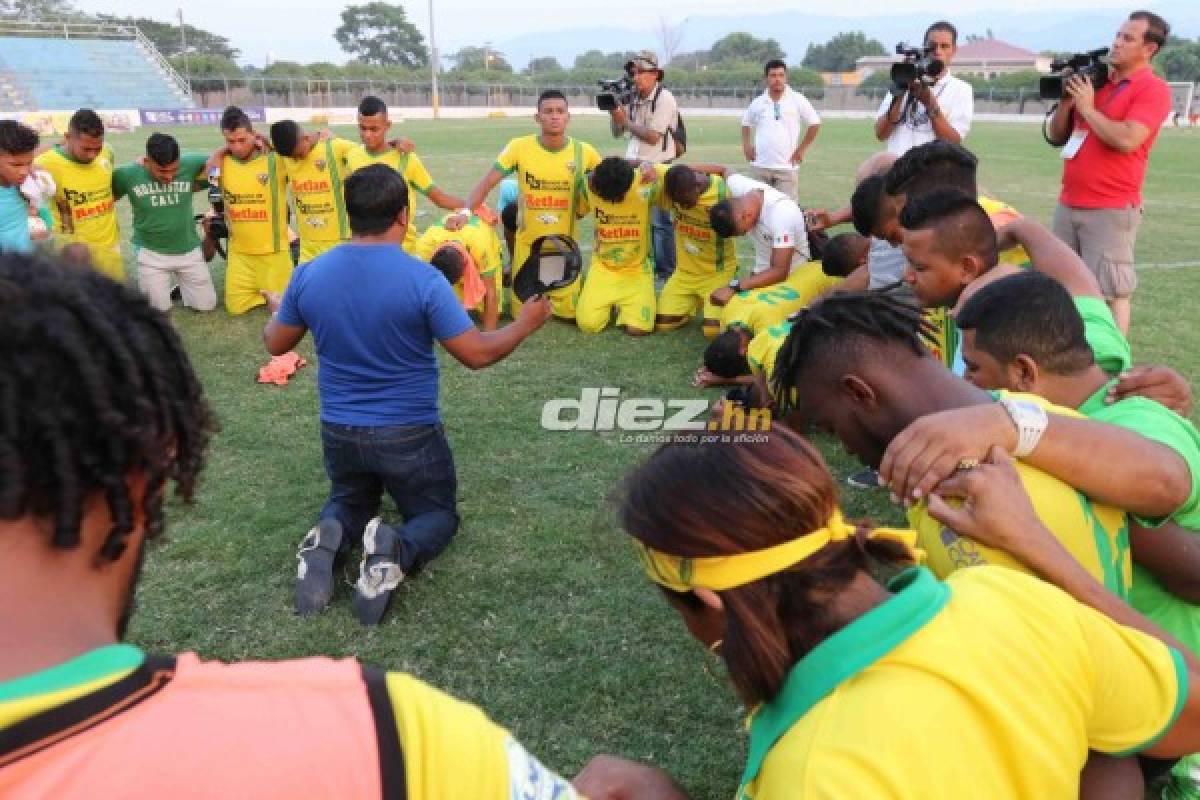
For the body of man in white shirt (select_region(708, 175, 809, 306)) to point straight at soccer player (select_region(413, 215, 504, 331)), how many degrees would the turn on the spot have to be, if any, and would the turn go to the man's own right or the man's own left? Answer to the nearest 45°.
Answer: approximately 45° to the man's own right

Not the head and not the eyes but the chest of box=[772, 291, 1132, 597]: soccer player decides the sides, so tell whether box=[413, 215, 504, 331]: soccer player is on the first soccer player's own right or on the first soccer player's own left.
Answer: on the first soccer player's own right

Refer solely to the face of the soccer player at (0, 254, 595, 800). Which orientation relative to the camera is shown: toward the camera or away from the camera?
away from the camera

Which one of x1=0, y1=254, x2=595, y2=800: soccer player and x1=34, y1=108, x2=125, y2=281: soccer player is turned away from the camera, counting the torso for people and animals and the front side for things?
x1=0, y1=254, x2=595, y2=800: soccer player

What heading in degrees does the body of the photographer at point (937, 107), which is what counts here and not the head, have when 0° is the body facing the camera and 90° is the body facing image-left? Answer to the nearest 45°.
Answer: approximately 45°

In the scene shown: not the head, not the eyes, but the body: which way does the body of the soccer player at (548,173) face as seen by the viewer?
toward the camera

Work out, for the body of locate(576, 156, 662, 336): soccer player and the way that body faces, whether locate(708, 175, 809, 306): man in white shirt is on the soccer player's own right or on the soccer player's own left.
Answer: on the soccer player's own left

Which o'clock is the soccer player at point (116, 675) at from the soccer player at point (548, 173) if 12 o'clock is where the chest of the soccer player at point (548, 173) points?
the soccer player at point (116, 675) is roughly at 12 o'clock from the soccer player at point (548, 173).

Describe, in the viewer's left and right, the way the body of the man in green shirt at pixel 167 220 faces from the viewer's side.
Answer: facing the viewer

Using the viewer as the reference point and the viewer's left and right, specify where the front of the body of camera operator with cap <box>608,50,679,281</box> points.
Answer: facing the viewer and to the left of the viewer

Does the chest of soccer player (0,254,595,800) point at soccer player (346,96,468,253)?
yes

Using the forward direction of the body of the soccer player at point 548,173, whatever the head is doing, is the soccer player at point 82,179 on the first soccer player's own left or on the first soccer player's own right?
on the first soccer player's own right

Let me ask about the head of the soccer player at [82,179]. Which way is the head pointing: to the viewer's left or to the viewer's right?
to the viewer's right

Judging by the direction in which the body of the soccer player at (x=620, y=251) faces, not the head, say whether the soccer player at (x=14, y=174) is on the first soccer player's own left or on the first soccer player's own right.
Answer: on the first soccer player's own right

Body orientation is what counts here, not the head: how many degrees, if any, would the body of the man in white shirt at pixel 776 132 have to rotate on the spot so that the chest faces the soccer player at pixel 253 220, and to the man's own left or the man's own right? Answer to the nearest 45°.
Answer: approximately 45° to the man's own right

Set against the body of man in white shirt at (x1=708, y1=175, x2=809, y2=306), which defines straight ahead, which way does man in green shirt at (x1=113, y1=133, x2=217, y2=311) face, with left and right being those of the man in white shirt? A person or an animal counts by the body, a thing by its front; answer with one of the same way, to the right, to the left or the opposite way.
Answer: to the left

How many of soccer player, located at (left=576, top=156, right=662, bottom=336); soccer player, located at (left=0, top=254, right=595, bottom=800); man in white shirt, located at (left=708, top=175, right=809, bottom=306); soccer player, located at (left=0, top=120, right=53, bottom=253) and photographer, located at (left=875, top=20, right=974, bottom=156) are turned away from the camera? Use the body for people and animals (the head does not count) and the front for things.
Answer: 1

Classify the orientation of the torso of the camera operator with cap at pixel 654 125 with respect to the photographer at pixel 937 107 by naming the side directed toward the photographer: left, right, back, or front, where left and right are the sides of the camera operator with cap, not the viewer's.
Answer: left

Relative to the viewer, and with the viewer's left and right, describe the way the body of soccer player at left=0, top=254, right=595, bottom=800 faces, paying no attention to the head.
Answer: facing away from the viewer

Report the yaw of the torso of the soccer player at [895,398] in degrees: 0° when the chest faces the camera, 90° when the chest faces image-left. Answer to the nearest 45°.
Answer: approximately 90°
